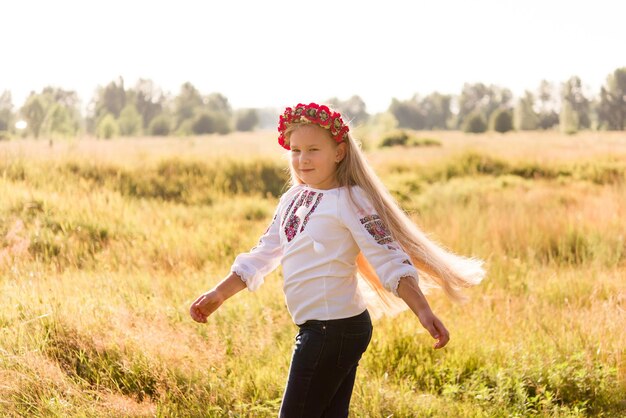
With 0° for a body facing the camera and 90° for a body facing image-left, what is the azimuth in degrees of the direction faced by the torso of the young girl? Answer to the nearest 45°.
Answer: approximately 45°

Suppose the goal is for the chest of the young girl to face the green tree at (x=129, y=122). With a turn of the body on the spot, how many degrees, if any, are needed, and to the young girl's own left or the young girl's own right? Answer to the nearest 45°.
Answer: approximately 135° to the young girl's own right
